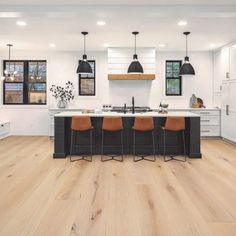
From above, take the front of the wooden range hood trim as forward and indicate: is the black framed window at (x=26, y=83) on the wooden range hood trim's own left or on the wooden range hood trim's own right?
on the wooden range hood trim's own right

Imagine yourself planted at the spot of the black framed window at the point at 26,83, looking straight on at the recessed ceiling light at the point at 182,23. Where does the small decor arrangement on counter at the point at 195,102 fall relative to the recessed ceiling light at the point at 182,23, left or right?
left

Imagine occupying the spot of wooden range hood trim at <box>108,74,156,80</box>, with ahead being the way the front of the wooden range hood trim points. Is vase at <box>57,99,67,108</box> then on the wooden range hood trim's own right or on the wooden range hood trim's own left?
on the wooden range hood trim's own right

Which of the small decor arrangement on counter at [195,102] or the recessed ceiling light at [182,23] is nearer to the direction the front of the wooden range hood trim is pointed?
the recessed ceiling light

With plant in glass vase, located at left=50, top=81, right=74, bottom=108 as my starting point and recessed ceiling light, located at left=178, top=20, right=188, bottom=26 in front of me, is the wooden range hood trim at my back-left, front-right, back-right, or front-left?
front-left

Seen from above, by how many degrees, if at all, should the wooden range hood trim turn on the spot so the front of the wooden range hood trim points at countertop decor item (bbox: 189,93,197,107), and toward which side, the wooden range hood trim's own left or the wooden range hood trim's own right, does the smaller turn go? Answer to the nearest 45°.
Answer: approximately 135° to the wooden range hood trim's own left

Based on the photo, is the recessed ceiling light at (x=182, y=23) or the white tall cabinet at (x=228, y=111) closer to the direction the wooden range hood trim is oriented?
the recessed ceiling light

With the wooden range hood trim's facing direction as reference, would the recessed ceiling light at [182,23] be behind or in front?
in front

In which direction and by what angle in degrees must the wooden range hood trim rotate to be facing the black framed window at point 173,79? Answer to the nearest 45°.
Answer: approximately 135° to its left

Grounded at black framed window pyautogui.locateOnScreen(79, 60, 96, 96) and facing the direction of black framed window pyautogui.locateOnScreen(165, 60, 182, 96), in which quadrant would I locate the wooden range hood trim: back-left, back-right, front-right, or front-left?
front-right

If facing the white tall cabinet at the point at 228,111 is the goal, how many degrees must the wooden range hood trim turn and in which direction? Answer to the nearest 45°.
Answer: approximately 90° to its left

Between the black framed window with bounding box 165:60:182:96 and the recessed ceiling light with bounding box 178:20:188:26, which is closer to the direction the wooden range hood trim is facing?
the recessed ceiling light

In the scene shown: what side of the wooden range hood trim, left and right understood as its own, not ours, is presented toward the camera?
front
